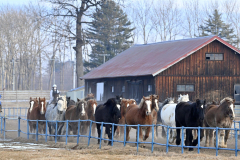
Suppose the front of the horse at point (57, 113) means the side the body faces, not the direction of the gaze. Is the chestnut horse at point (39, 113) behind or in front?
behind

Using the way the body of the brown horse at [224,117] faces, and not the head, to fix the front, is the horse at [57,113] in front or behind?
behind

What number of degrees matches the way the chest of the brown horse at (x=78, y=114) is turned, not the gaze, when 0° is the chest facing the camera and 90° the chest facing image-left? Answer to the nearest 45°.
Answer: approximately 315°

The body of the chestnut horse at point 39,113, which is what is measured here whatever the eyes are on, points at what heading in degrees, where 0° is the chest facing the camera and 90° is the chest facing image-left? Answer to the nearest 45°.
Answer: approximately 315°

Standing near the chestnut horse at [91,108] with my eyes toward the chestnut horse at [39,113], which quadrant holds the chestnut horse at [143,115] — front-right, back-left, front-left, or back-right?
back-left

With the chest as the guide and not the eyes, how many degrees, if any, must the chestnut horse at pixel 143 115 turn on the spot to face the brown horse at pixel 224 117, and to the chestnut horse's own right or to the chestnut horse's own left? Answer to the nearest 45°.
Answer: approximately 45° to the chestnut horse's own left
